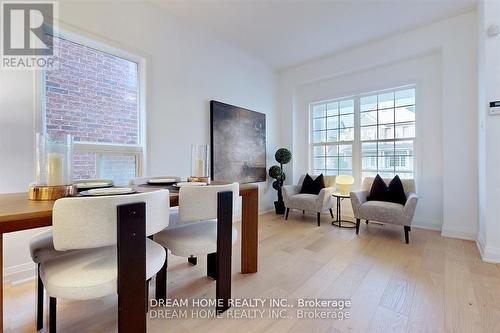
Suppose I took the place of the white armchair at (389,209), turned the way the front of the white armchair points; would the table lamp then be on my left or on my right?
on my right

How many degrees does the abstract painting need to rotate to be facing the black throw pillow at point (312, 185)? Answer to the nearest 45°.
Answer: approximately 45° to its left

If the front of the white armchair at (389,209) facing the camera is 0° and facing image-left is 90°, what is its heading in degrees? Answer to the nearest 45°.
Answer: approximately 45°

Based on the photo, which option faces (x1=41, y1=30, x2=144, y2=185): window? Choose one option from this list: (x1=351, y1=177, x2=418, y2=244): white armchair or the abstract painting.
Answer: the white armchair

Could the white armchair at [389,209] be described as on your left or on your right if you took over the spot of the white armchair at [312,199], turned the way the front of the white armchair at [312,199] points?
on your left

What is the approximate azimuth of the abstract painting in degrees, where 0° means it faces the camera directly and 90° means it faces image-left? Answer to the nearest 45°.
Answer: approximately 315°

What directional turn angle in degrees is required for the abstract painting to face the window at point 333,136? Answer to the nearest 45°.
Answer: approximately 45° to its left

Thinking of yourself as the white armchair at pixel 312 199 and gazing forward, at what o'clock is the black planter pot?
The black planter pot is roughly at 3 o'clock from the white armchair.
